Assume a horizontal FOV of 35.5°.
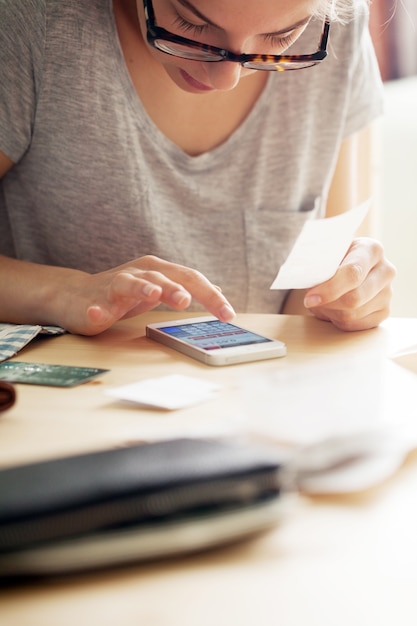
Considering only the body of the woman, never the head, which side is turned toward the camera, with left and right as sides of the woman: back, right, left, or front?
front

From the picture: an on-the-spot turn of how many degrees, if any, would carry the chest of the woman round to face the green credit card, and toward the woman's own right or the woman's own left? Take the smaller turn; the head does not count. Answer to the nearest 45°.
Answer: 0° — they already face it

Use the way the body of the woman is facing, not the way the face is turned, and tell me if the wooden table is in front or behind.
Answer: in front

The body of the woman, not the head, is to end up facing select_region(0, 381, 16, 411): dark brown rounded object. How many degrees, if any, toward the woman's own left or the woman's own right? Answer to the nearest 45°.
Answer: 0° — they already face it

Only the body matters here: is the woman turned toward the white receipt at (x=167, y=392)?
yes

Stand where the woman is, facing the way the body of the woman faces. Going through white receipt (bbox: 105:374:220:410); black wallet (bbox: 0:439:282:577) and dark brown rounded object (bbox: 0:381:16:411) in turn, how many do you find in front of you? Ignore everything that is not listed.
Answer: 3

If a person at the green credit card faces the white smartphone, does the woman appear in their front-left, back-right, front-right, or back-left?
front-left

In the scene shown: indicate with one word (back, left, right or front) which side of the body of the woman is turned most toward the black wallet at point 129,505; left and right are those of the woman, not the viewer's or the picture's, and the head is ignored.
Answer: front
